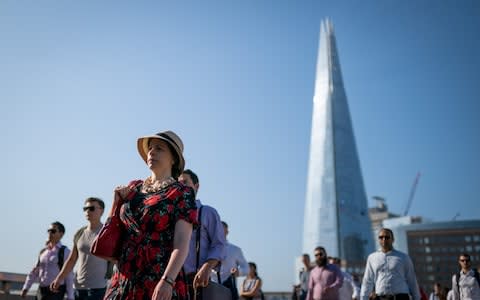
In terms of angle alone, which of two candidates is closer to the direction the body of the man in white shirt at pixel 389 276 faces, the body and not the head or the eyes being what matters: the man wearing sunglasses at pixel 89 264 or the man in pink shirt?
the man wearing sunglasses

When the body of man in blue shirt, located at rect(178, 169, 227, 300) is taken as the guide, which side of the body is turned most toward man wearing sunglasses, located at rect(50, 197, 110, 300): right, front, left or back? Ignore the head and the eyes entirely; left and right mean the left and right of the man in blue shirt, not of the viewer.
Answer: right

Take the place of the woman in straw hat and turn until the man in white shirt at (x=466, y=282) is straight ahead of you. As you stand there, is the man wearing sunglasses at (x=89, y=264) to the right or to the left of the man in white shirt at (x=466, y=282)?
left

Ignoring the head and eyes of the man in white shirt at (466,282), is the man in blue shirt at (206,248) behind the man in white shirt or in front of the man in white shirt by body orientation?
in front

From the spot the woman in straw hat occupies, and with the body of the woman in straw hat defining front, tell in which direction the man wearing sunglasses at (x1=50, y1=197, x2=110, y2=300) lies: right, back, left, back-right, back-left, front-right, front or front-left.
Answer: back-right

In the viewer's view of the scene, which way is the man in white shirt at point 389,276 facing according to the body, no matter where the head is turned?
toward the camera

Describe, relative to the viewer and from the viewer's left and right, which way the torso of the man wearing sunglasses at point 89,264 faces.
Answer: facing the viewer and to the left of the viewer

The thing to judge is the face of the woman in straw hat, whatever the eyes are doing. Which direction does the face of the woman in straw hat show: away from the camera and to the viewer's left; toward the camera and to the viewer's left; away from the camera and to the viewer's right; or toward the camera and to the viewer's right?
toward the camera and to the viewer's left

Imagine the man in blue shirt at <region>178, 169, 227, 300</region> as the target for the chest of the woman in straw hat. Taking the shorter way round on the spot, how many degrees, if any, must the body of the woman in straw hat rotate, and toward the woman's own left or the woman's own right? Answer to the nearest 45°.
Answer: approximately 180°

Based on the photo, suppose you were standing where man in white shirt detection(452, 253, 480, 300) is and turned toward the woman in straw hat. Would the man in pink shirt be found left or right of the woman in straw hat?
right

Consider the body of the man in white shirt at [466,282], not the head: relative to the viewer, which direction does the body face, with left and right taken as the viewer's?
facing the viewer

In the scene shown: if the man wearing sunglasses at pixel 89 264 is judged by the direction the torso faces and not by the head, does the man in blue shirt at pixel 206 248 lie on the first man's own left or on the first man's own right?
on the first man's own left
